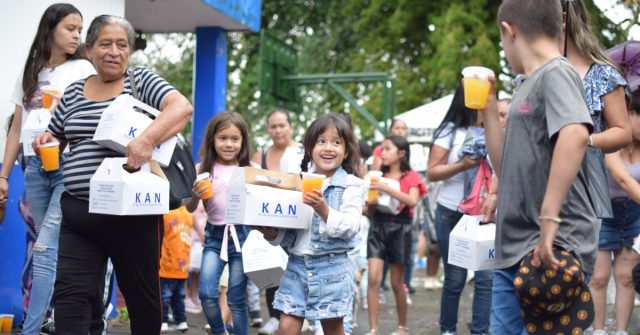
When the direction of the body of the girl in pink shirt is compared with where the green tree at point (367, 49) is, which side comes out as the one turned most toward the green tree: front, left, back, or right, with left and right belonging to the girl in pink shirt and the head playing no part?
back

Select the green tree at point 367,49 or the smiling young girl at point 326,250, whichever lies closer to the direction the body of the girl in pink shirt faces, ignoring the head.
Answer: the smiling young girl

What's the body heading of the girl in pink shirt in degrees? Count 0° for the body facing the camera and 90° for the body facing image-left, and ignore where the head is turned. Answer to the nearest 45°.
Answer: approximately 0°

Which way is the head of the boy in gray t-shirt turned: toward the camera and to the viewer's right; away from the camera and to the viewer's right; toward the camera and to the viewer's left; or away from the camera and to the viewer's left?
away from the camera and to the viewer's left

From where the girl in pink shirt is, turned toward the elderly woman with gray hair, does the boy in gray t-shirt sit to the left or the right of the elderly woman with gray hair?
left
